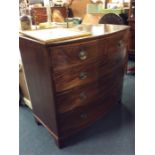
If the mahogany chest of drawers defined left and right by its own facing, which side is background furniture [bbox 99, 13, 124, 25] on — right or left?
on its left

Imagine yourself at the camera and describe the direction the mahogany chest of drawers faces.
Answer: facing the viewer and to the right of the viewer

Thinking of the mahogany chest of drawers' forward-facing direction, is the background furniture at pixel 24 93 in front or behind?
behind

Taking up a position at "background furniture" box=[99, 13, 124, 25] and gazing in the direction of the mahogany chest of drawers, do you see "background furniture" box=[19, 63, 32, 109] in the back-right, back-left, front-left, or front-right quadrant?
front-right

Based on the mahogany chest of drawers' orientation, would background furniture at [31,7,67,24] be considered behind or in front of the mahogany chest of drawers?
behind
